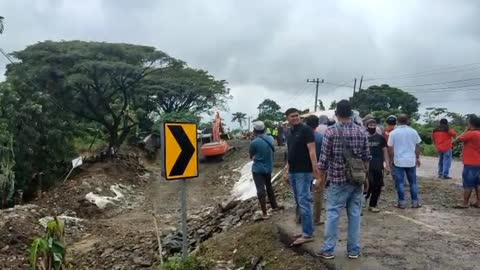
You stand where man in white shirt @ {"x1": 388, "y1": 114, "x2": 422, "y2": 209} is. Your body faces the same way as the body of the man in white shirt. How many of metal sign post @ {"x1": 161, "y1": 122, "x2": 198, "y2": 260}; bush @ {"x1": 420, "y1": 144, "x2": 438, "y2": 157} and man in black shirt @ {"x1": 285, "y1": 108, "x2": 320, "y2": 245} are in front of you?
1

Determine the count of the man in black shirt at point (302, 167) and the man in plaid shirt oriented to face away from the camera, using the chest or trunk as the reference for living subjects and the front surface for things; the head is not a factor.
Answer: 1

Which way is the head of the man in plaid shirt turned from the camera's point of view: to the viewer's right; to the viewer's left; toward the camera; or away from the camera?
away from the camera

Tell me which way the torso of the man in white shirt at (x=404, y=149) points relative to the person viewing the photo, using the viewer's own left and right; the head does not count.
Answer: facing away from the viewer

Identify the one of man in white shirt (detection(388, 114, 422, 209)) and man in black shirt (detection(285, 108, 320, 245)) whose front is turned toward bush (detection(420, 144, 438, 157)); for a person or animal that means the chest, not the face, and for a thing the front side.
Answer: the man in white shirt

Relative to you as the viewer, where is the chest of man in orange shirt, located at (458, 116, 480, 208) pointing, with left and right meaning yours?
facing away from the viewer and to the left of the viewer

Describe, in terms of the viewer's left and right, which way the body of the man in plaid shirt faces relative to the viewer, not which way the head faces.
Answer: facing away from the viewer

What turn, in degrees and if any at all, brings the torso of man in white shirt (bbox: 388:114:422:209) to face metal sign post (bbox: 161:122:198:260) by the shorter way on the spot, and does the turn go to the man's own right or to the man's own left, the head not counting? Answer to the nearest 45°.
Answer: approximately 135° to the man's own left

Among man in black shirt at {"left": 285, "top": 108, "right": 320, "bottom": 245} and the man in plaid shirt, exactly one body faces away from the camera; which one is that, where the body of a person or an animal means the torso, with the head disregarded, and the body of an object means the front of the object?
the man in plaid shirt

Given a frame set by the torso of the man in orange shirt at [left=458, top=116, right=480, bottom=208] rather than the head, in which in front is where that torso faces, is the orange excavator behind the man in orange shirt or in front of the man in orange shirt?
in front
